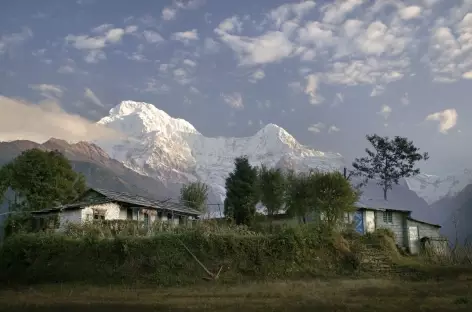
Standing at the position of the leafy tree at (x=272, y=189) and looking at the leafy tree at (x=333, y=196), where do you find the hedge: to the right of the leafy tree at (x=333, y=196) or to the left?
right

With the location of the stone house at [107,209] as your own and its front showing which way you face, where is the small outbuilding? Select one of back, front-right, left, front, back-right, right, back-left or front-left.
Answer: front-left

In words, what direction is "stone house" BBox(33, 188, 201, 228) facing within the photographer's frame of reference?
facing the viewer and to the right of the viewer

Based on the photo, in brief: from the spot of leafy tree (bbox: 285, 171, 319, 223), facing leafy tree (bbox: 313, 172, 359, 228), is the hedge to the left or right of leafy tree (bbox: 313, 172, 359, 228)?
right

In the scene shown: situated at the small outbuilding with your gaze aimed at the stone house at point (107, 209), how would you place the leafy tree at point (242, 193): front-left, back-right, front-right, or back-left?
front-right

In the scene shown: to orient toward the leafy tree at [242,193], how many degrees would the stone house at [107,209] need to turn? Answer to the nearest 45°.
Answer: approximately 90° to its left

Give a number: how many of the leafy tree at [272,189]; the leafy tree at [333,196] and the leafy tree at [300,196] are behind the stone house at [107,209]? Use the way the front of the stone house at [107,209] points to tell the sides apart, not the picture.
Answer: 0

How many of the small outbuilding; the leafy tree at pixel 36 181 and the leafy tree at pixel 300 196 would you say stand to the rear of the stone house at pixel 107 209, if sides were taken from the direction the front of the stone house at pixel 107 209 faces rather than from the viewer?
1
